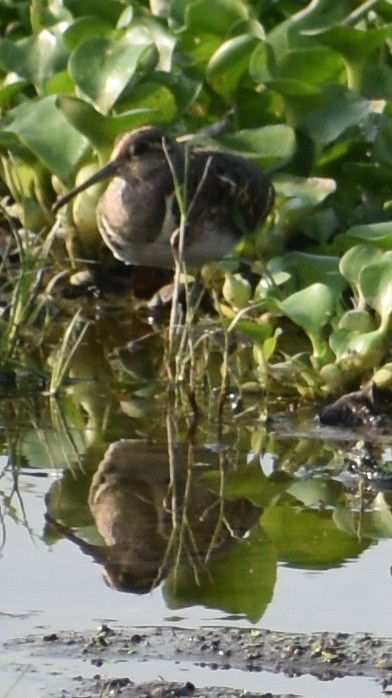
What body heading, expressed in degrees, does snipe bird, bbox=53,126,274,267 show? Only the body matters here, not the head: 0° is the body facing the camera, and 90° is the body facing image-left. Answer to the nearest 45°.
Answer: approximately 45°
